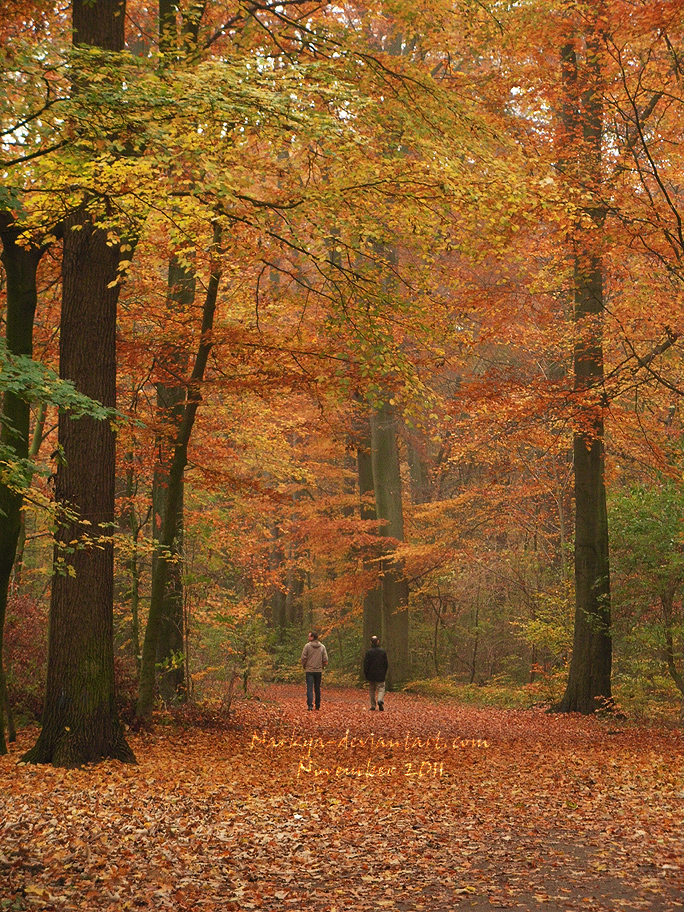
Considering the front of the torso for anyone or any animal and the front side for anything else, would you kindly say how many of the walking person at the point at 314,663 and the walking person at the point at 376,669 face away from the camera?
2

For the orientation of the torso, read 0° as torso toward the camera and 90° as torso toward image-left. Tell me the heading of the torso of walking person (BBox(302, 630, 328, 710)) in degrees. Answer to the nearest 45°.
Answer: approximately 180°

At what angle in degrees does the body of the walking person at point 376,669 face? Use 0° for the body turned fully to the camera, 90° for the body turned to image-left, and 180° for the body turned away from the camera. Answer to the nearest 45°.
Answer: approximately 180°

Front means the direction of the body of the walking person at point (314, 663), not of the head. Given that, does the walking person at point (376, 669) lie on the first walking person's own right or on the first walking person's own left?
on the first walking person's own right

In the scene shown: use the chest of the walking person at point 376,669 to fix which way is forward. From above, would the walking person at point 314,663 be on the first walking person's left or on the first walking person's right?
on the first walking person's left
